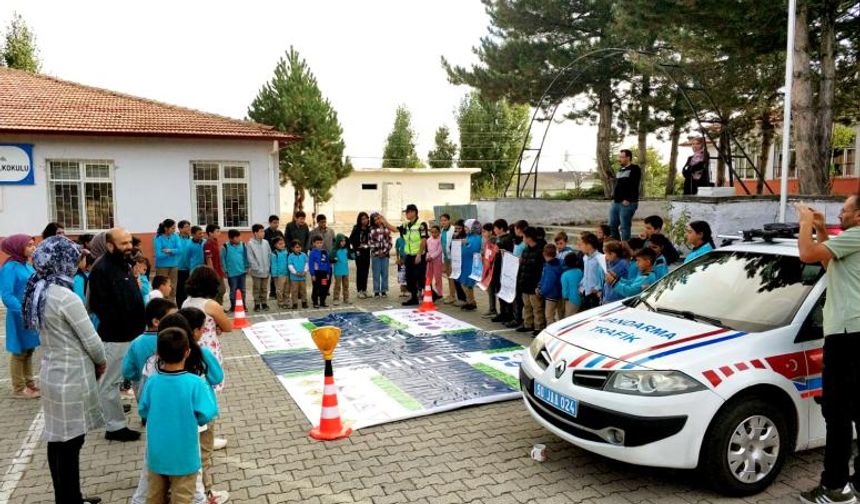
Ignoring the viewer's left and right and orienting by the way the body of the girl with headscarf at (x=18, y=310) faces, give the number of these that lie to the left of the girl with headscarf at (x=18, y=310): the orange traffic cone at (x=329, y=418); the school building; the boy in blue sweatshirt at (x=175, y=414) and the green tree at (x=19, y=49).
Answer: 2

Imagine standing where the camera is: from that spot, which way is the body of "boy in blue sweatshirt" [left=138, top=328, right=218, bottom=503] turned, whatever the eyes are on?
away from the camera

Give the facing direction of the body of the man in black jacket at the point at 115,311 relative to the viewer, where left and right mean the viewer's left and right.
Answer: facing to the right of the viewer

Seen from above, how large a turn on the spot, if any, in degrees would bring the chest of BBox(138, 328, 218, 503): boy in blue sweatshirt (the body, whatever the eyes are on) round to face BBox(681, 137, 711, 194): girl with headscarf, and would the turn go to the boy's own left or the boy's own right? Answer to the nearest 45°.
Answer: approximately 45° to the boy's own right

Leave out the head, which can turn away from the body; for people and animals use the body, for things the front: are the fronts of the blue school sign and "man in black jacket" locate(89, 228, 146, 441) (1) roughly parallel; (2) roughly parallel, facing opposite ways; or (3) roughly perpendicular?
roughly perpendicular

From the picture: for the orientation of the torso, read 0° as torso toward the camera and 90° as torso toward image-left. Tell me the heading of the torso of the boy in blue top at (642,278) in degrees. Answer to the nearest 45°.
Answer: approximately 90°

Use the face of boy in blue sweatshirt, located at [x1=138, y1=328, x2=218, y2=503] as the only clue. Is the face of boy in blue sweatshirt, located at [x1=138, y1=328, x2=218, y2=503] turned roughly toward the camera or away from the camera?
away from the camera

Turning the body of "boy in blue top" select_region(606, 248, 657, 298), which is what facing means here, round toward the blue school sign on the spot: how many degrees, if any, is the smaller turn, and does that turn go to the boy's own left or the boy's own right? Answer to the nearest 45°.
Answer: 0° — they already face it

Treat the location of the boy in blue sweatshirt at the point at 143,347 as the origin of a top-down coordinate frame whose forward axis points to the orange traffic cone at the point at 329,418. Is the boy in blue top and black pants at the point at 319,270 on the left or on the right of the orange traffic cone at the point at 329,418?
left

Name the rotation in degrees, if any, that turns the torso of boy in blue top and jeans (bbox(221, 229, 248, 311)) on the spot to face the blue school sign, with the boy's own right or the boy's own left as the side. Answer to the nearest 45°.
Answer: approximately 135° to the boy's own right

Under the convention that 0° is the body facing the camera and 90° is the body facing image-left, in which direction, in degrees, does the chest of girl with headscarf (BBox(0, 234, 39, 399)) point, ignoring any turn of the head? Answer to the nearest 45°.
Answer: approximately 270°
